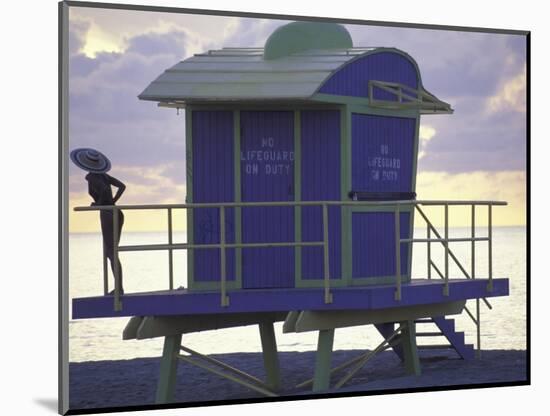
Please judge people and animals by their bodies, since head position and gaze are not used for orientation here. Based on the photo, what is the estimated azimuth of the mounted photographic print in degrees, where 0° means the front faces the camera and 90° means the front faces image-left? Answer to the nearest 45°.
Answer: approximately 315°
